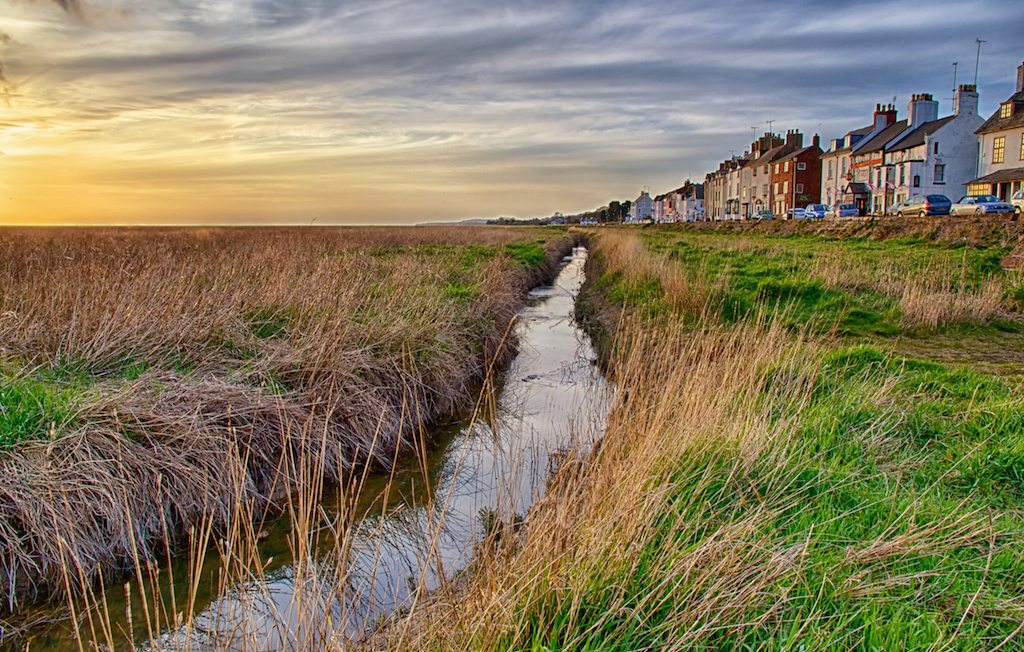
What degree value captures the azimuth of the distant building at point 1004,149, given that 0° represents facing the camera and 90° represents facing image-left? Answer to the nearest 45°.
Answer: approximately 45°

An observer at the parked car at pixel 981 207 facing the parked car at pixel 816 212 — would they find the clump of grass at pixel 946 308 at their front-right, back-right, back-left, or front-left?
back-left

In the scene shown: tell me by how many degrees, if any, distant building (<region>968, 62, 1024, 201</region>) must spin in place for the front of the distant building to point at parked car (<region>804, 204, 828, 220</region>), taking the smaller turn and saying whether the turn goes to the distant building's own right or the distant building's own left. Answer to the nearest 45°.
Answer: approximately 45° to the distant building's own right
